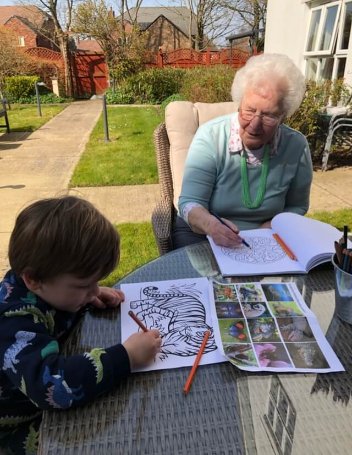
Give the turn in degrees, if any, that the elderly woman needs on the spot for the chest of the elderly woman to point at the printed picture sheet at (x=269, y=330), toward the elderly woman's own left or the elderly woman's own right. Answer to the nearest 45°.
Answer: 0° — they already face it

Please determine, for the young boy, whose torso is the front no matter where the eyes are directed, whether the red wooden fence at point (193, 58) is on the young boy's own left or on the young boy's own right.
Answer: on the young boy's own left

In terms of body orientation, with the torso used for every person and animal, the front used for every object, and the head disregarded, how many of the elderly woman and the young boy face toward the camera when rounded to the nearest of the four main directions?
1

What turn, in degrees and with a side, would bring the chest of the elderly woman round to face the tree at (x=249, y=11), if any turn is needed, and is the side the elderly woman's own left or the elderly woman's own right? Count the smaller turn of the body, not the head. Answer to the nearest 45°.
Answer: approximately 180°

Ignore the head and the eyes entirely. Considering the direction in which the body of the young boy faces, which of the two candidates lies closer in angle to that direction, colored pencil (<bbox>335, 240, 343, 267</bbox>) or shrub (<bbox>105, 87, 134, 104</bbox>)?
the colored pencil

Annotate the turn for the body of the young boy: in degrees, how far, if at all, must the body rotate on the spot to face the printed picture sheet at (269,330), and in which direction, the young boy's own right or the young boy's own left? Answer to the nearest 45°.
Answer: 0° — they already face it

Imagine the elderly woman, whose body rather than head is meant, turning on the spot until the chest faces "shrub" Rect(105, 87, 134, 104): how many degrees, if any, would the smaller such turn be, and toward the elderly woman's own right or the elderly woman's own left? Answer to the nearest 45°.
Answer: approximately 180°

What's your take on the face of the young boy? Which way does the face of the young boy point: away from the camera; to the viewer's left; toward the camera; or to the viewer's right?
to the viewer's right

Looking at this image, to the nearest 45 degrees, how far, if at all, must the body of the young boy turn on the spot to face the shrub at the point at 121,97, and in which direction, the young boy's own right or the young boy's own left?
approximately 90° to the young boy's own left

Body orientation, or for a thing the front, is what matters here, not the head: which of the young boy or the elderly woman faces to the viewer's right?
the young boy

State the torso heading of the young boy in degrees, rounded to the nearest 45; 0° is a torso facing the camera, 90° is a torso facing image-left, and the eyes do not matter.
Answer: approximately 270°

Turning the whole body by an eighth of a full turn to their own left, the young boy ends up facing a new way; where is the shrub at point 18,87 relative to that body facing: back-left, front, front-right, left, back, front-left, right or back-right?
front-left

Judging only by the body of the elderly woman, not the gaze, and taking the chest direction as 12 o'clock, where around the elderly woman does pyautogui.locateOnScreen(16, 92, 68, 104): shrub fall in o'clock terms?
The shrub is roughly at 5 o'clock from the elderly woman.

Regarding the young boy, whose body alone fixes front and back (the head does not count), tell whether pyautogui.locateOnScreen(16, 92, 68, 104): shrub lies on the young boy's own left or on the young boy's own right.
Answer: on the young boy's own left

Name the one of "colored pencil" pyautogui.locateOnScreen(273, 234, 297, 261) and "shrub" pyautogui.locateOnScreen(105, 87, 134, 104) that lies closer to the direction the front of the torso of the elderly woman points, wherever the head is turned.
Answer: the colored pencil

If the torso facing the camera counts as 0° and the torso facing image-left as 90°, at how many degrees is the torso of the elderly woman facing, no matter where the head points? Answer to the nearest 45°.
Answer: approximately 0°
